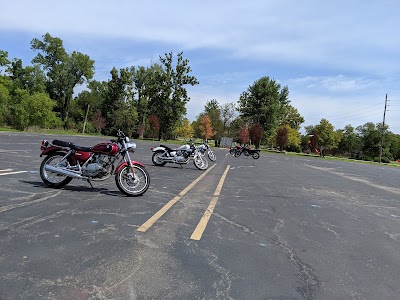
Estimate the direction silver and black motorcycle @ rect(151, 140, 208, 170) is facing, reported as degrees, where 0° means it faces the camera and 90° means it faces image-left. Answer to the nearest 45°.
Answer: approximately 315°
